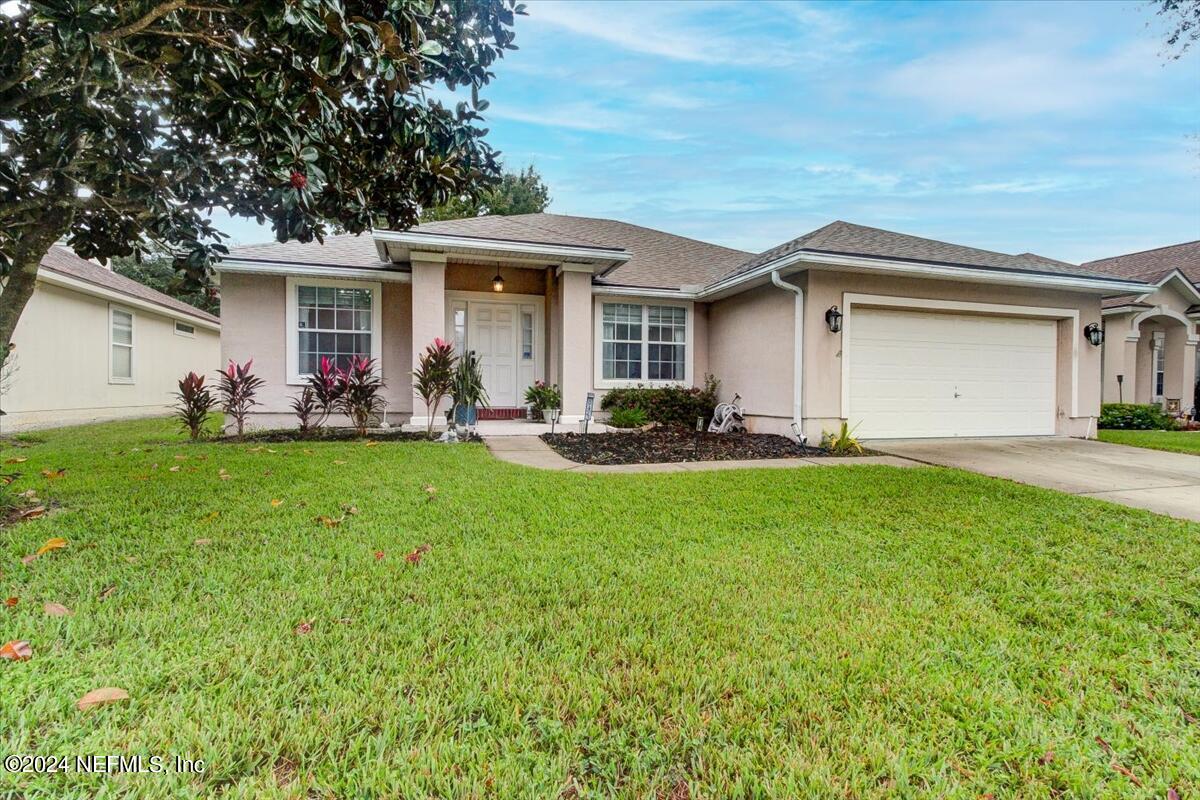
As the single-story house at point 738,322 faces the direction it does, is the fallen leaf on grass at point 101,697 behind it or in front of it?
in front

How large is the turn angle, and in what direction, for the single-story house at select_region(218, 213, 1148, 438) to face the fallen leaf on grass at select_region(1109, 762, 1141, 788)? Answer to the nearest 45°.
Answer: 0° — it already faces it

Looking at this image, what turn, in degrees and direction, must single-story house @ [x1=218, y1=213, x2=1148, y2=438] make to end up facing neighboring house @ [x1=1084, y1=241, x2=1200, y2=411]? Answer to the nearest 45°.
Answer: approximately 135° to its left

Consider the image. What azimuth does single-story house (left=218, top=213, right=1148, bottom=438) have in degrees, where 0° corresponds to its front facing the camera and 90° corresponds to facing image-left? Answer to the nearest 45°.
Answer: approximately 0°

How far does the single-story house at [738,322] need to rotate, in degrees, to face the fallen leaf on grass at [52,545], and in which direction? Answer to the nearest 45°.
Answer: approximately 45° to its right

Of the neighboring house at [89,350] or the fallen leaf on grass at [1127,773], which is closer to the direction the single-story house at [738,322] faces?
the fallen leaf on grass

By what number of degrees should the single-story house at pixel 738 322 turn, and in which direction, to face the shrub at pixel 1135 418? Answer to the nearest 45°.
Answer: approximately 135° to its left

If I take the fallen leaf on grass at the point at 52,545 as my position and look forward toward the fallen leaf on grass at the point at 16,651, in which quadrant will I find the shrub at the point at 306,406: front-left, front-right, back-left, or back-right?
back-left

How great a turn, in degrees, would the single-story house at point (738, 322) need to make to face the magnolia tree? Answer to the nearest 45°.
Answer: approximately 45° to its right

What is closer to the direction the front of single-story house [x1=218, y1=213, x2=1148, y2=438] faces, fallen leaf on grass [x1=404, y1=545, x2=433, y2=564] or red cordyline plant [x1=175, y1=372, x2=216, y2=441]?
the fallen leaf on grass

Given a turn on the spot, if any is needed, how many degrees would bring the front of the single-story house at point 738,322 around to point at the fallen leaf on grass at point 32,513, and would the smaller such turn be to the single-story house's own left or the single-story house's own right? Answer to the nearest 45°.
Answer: approximately 45° to the single-story house's own right

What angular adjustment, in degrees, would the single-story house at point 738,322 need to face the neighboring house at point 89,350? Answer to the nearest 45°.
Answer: approximately 90° to its right
